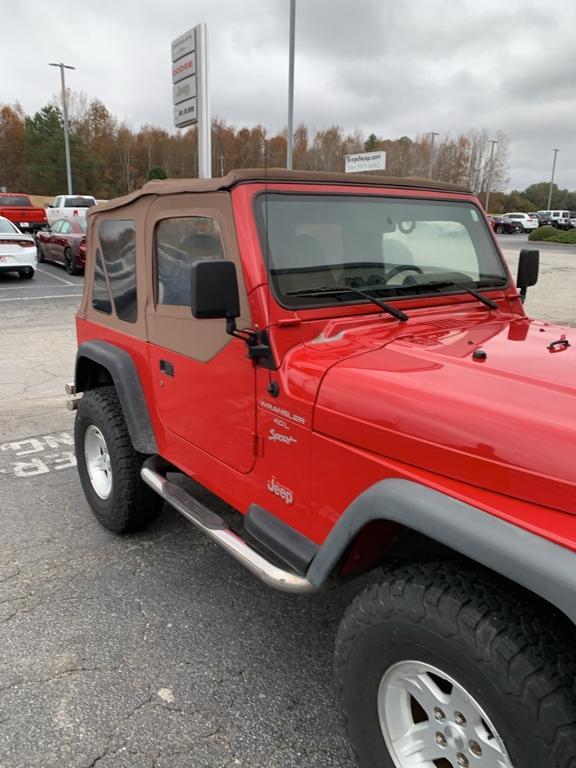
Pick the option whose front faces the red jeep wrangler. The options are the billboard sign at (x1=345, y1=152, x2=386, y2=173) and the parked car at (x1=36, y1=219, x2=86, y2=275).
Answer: the billboard sign

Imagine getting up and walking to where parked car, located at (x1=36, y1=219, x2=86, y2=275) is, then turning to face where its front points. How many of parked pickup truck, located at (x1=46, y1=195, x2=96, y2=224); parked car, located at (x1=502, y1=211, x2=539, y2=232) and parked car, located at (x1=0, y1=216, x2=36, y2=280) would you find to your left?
1

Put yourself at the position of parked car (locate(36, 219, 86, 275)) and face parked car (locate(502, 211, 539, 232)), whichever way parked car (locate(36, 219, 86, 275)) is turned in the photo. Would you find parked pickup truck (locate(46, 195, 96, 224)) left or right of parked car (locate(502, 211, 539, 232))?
left

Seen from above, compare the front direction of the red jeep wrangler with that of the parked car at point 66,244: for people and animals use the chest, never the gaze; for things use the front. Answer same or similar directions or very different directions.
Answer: very different directions

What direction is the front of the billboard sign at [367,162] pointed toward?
toward the camera

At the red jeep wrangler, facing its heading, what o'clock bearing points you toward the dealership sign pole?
The dealership sign pole is roughly at 7 o'clock from the red jeep wrangler.

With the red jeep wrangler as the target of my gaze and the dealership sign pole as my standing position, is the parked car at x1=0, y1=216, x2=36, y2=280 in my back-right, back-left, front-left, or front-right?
front-right

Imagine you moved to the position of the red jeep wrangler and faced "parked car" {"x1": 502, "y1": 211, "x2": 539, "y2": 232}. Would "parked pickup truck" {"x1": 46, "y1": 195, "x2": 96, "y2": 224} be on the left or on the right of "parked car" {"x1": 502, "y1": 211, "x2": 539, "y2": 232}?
left

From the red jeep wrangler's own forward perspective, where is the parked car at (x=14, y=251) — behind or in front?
behind

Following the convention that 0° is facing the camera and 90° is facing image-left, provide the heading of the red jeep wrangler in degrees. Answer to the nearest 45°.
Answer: approximately 315°
